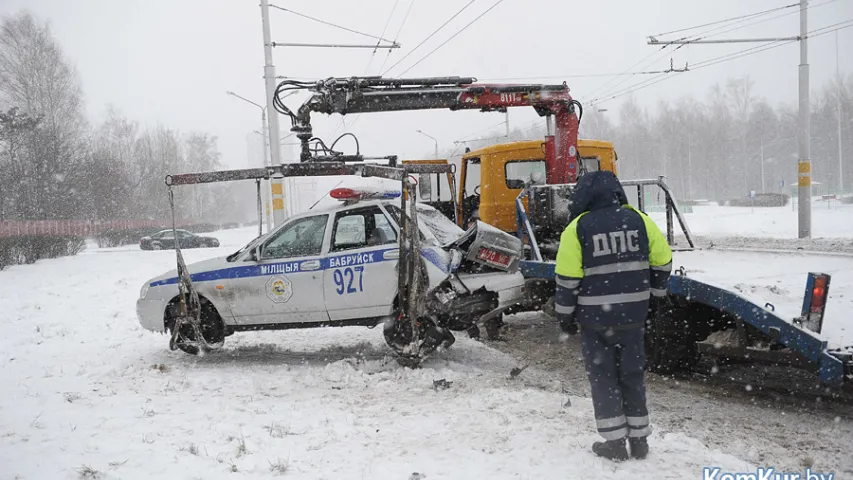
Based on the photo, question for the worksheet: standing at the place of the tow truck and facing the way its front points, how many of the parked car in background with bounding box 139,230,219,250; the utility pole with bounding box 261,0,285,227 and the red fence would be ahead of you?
3

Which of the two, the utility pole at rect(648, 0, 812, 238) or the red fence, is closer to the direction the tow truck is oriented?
the red fence

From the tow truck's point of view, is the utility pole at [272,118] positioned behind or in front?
in front

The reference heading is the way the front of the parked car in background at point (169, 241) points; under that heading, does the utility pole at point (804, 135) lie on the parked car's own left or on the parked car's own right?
on the parked car's own right

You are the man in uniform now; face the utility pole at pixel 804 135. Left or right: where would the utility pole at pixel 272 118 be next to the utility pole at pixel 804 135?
left

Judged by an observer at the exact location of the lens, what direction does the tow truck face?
facing away from the viewer and to the left of the viewer

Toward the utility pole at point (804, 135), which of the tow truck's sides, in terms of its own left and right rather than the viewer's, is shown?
right

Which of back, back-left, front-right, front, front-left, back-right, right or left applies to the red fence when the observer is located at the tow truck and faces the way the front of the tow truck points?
front

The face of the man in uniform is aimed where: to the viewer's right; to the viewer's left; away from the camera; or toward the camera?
away from the camera
